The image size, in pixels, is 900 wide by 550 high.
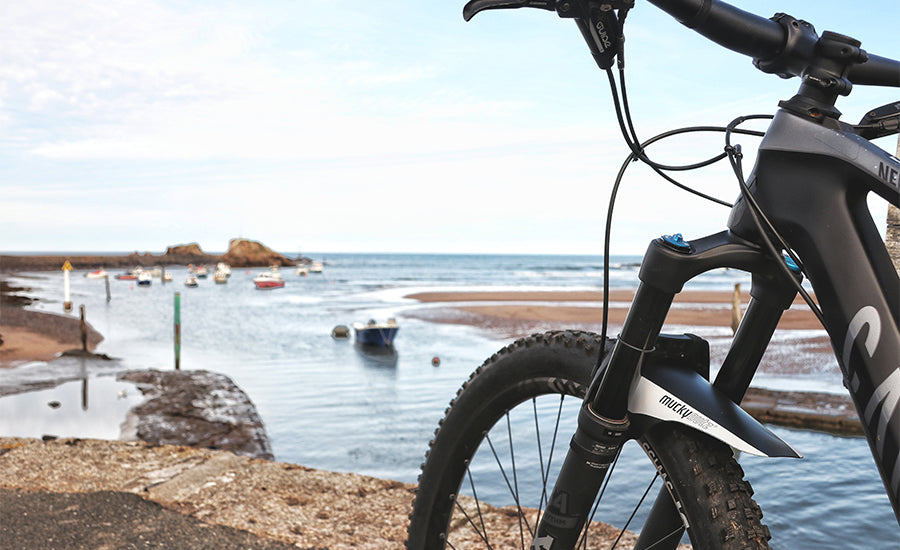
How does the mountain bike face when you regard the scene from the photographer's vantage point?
facing away from the viewer and to the left of the viewer
